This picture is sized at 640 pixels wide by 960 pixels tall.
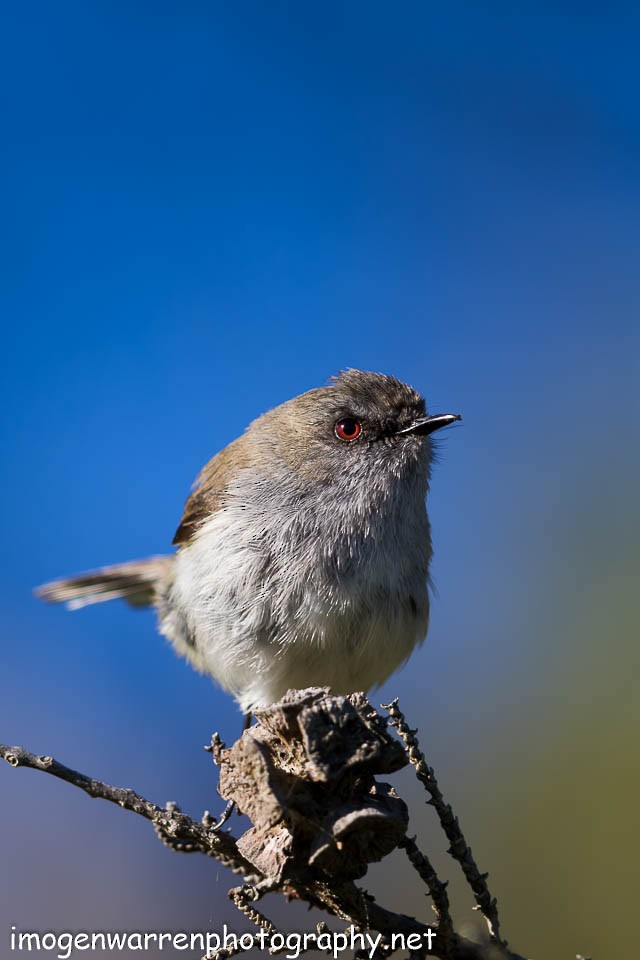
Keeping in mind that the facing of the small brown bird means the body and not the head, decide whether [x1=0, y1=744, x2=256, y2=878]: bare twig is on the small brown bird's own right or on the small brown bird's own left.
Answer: on the small brown bird's own right

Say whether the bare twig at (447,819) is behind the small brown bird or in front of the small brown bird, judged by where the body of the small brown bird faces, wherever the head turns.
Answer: in front

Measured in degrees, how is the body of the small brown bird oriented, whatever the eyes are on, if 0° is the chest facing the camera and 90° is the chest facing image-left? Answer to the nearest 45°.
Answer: approximately 315°
